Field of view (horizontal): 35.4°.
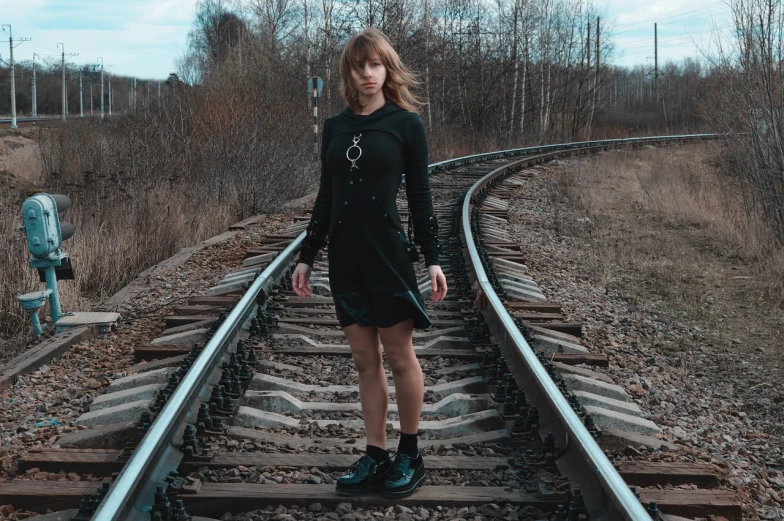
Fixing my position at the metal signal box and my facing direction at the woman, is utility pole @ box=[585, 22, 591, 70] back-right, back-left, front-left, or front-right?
back-left

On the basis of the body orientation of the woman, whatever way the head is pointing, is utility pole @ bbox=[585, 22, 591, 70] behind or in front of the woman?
behind

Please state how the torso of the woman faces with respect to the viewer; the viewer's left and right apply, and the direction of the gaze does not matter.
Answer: facing the viewer and to the left of the viewer

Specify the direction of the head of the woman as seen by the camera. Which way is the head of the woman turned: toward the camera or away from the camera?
toward the camera

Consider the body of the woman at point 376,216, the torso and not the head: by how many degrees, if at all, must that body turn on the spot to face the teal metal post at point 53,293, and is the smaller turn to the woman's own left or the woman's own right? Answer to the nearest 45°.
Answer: approximately 90° to the woman's own right

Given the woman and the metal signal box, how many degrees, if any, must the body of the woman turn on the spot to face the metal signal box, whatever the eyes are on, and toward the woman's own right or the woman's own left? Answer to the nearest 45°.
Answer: approximately 90° to the woman's own right
